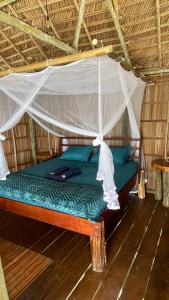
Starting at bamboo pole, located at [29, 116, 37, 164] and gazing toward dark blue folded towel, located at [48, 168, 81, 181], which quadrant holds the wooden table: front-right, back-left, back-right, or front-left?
front-left

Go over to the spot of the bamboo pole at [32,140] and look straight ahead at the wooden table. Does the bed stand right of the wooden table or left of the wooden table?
right

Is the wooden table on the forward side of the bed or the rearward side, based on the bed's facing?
on the rearward side

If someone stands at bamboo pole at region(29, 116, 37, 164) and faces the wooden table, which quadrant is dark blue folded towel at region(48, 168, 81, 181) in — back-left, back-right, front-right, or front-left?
front-right

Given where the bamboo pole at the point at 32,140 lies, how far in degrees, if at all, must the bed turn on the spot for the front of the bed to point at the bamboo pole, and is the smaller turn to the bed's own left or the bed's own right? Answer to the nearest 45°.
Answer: approximately 135° to the bed's own right
